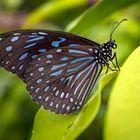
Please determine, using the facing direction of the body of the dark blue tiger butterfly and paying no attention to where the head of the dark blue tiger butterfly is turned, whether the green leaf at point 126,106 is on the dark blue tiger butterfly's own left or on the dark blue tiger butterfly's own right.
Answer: on the dark blue tiger butterfly's own right

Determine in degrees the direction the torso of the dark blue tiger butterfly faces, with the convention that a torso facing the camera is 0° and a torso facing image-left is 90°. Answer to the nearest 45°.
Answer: approximately 270°
